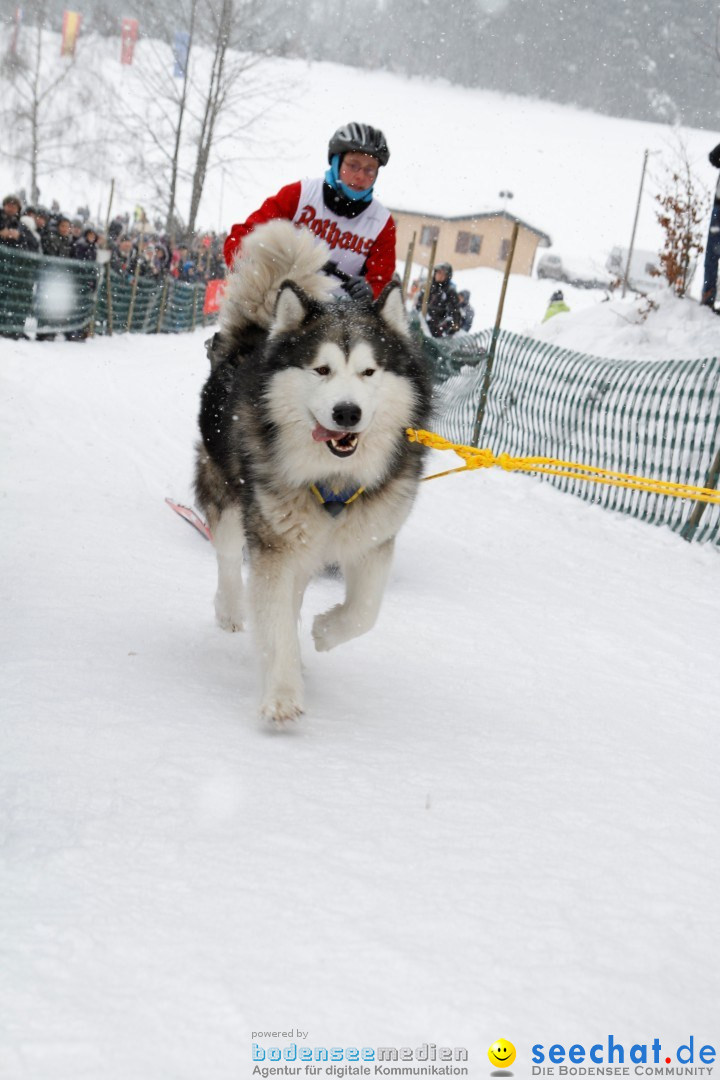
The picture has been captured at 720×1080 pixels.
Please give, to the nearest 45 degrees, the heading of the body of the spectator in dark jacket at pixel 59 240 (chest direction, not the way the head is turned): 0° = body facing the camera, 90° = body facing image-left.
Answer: approximately 315°

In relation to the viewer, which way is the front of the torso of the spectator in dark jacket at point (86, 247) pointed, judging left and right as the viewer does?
facing the viewer and to the right of the viewer

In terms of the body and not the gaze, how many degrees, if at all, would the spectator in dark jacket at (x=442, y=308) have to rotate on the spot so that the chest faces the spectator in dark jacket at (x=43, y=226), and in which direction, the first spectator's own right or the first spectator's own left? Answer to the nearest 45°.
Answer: approximately 45° to the first spectator's own right

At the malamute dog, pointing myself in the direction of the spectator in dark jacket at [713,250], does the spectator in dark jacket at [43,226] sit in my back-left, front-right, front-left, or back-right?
front-left

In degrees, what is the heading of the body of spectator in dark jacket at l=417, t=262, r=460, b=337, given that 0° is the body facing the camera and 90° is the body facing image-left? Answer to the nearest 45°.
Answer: approximately 45°

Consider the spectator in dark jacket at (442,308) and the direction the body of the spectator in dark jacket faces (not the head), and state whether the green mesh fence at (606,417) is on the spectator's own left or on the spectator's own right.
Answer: on the spectator's own left

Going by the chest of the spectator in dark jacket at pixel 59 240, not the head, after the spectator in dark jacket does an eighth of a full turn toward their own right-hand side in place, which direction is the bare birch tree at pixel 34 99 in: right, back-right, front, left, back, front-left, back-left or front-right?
back

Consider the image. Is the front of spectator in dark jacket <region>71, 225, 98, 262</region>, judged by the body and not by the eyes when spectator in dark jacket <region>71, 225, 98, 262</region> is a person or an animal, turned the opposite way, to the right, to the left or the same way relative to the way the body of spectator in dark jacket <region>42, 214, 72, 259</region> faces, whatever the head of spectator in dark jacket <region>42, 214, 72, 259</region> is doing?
the same way

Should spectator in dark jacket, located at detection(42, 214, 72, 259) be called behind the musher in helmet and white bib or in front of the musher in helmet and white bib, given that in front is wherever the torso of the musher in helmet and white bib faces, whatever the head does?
behind

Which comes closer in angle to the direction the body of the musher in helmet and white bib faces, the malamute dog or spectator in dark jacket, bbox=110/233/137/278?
the malamute dog

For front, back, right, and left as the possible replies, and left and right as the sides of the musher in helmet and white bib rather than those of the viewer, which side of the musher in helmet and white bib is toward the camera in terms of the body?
front

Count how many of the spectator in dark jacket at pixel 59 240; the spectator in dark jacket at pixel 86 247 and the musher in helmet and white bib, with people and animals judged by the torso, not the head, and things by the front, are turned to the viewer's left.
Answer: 0

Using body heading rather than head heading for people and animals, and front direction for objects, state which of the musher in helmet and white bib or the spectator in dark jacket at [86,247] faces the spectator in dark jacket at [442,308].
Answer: the spectator in dark jacket at [86,247]

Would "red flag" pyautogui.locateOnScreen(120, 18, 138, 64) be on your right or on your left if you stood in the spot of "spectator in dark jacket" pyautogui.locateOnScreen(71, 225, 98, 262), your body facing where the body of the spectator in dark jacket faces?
on your left

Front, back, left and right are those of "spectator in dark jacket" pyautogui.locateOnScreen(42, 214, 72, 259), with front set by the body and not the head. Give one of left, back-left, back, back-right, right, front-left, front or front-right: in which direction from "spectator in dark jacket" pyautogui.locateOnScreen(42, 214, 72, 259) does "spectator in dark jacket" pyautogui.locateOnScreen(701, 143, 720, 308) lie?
front

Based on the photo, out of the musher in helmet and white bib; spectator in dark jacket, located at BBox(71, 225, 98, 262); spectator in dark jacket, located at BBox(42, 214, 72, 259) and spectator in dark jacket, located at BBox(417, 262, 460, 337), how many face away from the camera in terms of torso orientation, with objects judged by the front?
0

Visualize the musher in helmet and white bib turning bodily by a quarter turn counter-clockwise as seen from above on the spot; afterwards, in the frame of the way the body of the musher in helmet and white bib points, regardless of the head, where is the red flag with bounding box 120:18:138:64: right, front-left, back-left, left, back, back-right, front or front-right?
left
